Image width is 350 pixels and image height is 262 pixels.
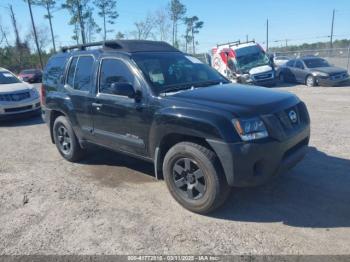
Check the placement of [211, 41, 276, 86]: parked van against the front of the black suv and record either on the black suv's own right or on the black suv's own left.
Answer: on the black suv's own left

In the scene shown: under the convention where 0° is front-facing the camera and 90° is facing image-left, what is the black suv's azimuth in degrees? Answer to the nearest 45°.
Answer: approximately 315°

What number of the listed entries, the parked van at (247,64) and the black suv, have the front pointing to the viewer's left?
0

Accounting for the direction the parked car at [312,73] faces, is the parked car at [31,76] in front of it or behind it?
behind

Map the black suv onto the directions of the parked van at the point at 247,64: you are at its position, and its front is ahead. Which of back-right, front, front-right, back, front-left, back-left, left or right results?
front-right

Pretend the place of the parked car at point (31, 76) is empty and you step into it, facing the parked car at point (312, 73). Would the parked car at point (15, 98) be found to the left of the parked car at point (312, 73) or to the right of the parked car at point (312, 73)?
right

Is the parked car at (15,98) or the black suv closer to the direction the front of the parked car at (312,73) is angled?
the black suv

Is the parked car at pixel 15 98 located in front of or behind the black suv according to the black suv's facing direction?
behind

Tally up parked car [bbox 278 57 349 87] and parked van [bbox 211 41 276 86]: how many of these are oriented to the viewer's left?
0

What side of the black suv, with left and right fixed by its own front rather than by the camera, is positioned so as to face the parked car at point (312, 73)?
left

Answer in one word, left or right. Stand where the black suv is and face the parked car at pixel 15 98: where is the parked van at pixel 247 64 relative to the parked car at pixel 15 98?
right

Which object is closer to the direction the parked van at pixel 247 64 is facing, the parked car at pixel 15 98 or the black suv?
the black suv

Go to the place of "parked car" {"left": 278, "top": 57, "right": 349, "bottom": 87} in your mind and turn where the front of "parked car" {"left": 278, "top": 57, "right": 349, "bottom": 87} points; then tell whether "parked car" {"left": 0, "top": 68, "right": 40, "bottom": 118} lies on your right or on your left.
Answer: on your right

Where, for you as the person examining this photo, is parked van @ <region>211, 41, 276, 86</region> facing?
facing the viewer and to the right of the viewer

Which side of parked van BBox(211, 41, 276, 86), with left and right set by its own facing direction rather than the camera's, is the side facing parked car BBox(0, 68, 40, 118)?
right
